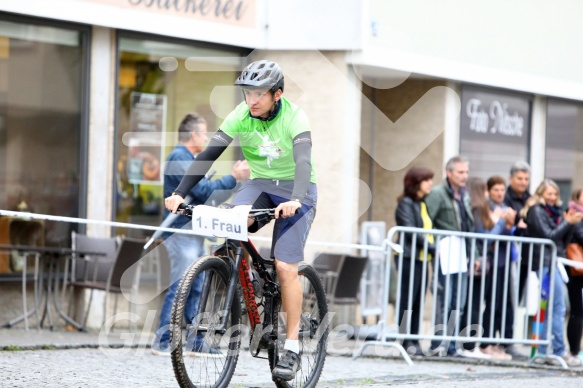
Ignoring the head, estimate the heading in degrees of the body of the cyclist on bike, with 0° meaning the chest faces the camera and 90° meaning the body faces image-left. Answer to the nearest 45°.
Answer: approximately 45°

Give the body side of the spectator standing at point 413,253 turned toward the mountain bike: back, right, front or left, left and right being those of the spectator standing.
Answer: right

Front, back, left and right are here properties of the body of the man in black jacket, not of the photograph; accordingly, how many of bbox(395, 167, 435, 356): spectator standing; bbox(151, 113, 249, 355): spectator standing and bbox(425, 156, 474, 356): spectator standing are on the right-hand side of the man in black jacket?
3

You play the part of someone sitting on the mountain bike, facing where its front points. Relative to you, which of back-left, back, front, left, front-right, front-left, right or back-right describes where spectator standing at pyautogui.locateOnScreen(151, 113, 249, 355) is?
back-right

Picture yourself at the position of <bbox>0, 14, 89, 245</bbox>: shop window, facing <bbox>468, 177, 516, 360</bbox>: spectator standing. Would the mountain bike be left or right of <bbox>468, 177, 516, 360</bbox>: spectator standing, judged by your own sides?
right

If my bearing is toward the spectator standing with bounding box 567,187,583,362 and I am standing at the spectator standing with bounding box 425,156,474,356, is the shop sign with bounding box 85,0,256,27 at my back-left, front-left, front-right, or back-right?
back-left

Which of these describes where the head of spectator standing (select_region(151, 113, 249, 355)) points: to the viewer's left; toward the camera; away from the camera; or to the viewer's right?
to the viewer's right

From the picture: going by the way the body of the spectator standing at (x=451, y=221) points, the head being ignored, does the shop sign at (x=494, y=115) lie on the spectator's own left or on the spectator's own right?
on the spectator's own left

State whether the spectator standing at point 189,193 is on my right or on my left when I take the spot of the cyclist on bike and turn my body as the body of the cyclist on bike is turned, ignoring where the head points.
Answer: on my right
